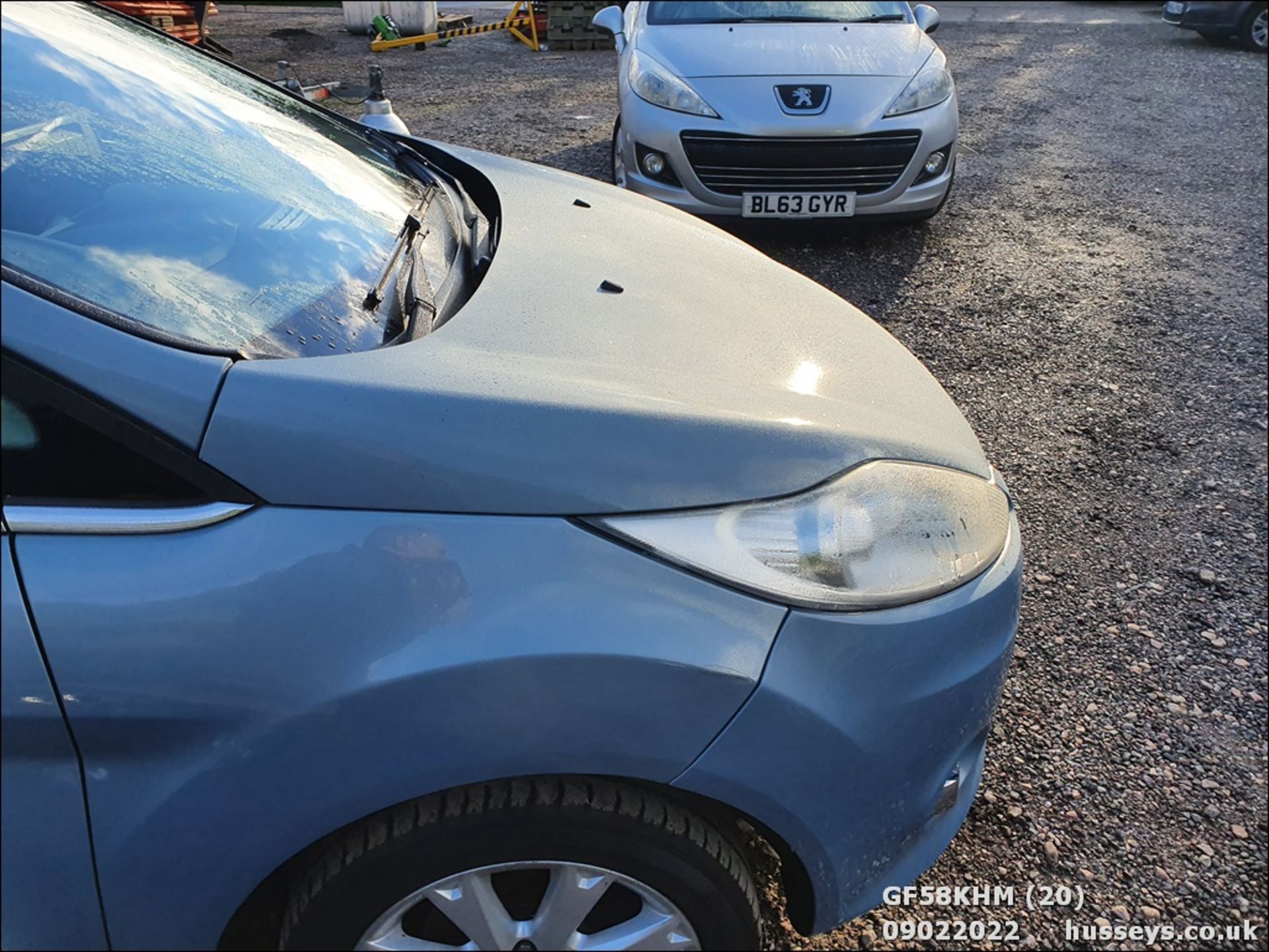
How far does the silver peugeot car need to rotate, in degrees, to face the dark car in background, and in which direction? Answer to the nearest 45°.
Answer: approximately 135° to its left

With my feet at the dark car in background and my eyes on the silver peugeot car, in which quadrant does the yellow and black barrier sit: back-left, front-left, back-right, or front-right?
front-right

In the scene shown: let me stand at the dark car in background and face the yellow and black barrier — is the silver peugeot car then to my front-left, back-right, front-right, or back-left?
front-left

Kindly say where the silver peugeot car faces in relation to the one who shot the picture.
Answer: facing the viewer

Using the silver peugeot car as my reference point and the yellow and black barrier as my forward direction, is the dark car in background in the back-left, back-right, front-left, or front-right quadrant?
front-right

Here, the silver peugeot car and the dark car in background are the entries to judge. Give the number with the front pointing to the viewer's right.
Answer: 0
